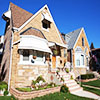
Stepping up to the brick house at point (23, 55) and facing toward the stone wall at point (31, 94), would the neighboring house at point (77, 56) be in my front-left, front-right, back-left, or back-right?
back-left

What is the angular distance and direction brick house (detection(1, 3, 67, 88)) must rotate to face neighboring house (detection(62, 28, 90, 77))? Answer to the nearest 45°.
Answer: approximately 90° to its left

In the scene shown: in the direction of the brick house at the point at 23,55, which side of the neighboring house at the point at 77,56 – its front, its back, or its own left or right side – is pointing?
right

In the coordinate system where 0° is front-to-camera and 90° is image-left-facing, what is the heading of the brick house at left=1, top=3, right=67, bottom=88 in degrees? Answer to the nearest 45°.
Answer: approximately 315°

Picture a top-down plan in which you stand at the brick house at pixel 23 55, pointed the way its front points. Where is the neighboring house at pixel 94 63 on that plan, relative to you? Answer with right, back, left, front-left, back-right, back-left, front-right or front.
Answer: left

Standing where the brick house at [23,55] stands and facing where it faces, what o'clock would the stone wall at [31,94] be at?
The stone wall is roughly at 1 o'clock from the brick house.

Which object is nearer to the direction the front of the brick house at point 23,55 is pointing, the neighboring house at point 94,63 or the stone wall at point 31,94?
the stone wall

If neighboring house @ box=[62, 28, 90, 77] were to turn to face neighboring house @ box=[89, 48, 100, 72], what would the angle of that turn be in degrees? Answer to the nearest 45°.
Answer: approximately 90° to its left

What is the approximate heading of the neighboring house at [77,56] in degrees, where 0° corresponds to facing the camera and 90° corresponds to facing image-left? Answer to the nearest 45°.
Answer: approximately 315°

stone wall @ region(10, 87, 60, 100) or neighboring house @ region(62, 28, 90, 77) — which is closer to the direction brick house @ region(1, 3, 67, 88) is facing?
the stone wall
